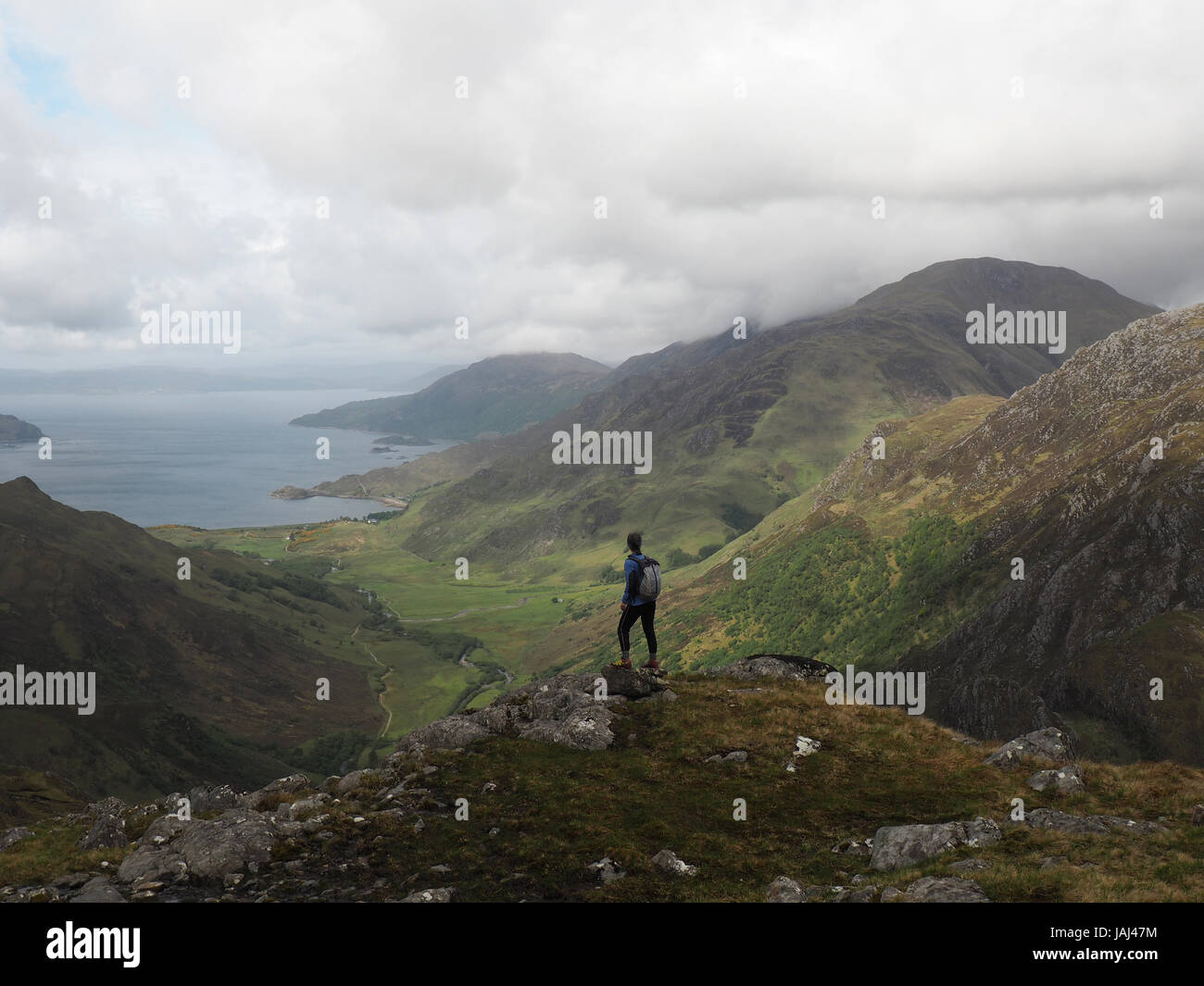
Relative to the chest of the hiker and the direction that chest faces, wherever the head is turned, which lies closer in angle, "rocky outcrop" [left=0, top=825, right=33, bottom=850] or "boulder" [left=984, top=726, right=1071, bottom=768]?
the rocky outcrop

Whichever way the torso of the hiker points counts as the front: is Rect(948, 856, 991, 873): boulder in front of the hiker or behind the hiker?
behind

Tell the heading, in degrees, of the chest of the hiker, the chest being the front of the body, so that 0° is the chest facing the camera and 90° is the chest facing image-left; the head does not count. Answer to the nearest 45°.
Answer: approximately 135°

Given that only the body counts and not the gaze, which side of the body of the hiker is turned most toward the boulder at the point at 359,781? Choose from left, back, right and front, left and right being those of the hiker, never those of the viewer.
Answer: left

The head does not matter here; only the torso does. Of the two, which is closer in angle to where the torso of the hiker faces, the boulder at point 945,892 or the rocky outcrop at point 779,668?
the rocky outcrop

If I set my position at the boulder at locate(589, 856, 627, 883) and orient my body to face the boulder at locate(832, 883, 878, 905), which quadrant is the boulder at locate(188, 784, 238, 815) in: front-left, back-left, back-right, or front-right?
back-left

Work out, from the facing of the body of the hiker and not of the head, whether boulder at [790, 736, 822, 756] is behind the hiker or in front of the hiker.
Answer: behind
